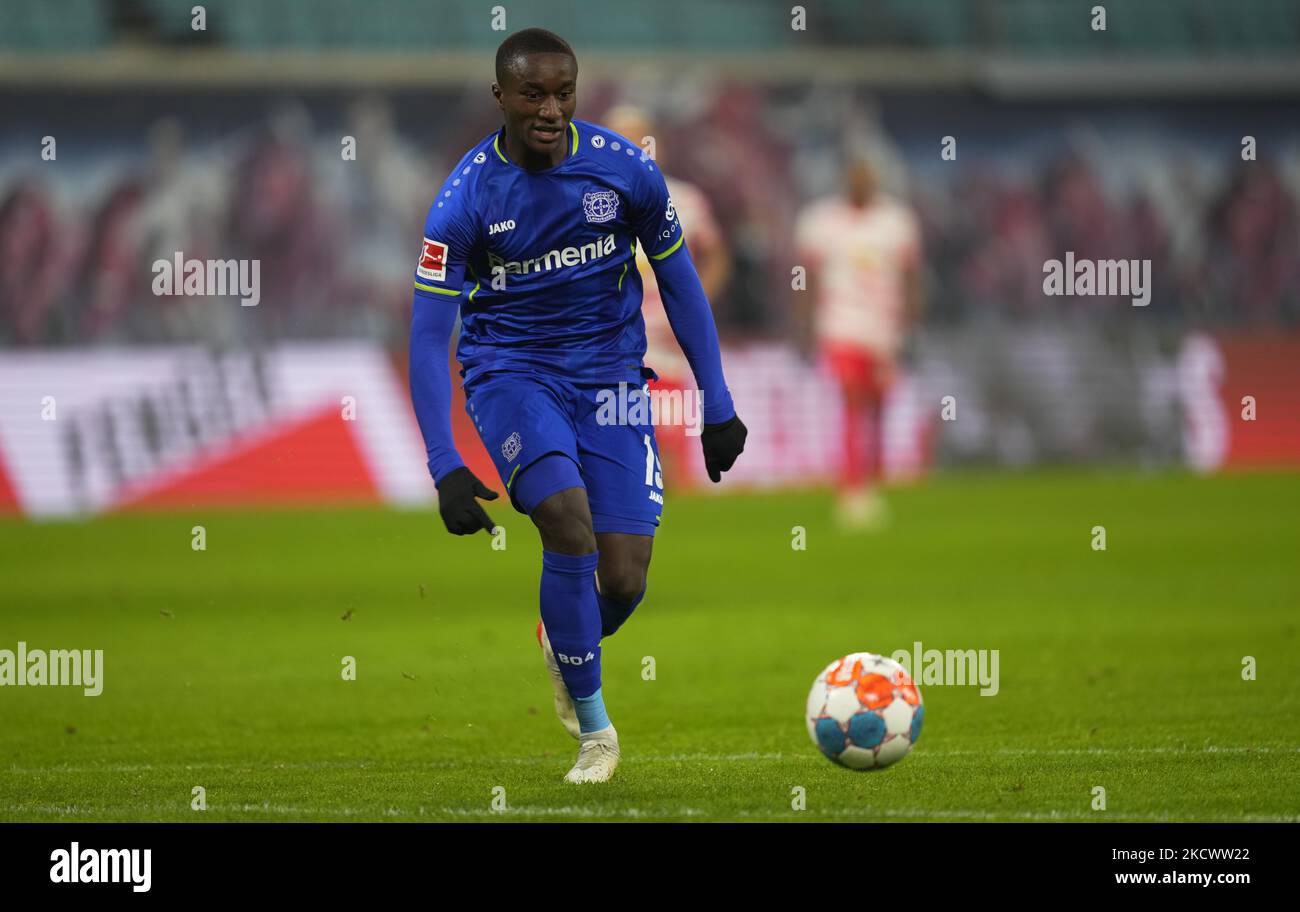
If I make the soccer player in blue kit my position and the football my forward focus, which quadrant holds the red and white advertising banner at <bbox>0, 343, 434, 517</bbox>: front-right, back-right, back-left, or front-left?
back-left

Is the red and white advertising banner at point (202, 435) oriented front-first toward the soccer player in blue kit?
yes

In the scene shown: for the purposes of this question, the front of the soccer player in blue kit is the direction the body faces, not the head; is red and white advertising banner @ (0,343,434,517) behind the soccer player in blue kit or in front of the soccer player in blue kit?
behind

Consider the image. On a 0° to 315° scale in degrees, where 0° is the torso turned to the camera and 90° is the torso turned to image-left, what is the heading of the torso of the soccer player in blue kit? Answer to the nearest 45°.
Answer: approximately 0°

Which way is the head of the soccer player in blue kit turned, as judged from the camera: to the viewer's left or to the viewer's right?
to the viewer's right

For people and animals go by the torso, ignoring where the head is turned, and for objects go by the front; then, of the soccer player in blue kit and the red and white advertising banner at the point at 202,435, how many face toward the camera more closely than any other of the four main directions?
2
